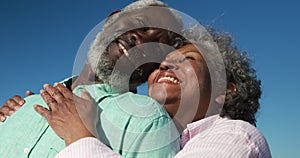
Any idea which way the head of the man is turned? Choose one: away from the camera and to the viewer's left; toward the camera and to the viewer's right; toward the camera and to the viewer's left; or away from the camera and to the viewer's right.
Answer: toward the camera and to the viewer's right

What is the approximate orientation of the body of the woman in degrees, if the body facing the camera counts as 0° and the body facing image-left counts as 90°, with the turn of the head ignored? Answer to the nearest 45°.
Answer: approximately 45°

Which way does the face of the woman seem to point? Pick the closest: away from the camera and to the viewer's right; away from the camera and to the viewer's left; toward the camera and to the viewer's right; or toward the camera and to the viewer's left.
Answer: toward the camera and to the viewer's left
